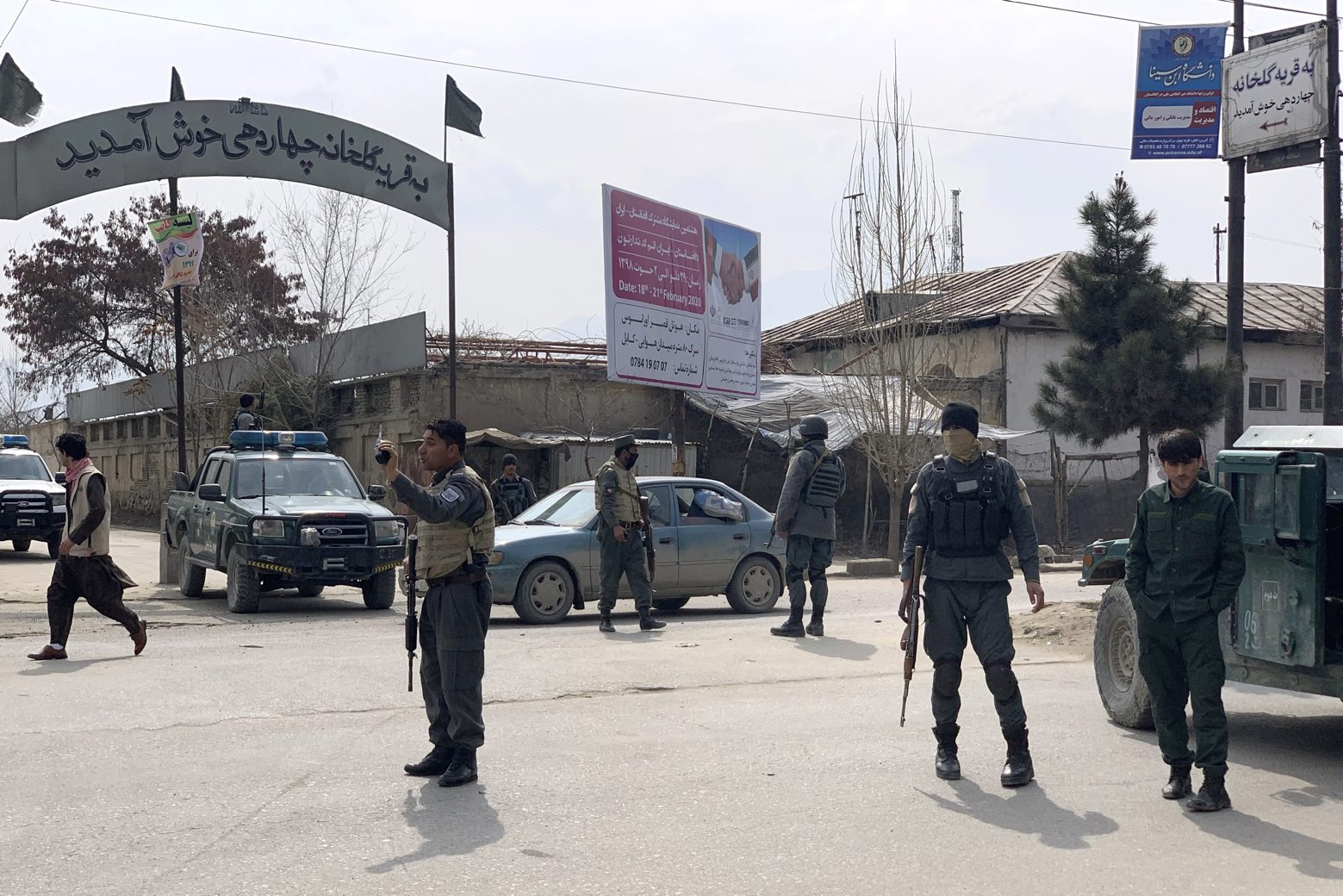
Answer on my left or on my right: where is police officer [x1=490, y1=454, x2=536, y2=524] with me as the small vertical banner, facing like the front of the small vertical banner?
on my left

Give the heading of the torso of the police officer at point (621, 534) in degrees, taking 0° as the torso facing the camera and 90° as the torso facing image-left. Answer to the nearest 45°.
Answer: approximately 315°

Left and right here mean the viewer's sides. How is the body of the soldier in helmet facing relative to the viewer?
facing away from the viewer and to the left of the viewer

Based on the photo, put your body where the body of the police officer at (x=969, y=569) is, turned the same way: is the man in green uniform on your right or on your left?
on your left

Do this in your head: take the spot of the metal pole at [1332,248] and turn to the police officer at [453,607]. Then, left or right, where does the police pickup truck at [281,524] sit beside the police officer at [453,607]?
right

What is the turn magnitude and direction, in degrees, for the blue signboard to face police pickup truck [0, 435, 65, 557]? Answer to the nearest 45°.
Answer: approximately 90° to its right
